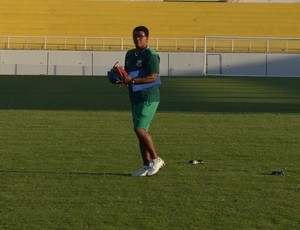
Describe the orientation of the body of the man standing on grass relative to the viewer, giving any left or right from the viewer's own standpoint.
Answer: facing the viewer and to the left of the viewer
